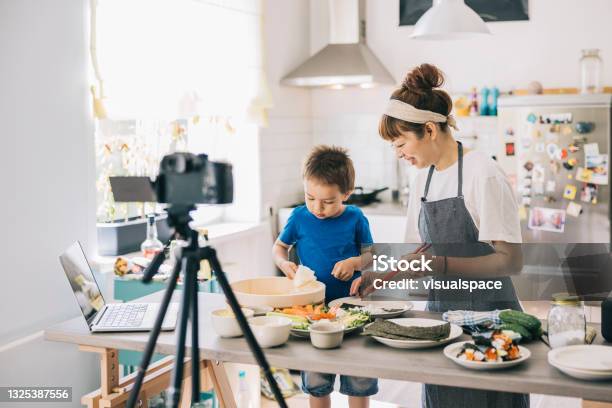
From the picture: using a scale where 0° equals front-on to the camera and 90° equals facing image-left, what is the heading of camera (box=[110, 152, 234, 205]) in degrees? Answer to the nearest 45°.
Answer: approximately 180°

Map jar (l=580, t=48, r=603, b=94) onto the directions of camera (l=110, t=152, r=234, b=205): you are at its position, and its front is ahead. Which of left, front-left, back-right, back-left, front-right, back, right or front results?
front-right

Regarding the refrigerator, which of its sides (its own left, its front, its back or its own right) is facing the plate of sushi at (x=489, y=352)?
front

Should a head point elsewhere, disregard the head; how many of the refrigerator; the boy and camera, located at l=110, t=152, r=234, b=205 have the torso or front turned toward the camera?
2

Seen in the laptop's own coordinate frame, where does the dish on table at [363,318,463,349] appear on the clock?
The dish on table is roughly at 1 o'clock from the laptop.

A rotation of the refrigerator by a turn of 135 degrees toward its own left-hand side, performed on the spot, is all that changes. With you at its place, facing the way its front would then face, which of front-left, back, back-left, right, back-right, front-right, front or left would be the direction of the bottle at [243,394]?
back

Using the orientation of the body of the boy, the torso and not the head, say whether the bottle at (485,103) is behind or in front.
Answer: behind

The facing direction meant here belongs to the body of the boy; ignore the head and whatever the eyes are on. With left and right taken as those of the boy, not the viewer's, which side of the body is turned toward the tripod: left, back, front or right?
front

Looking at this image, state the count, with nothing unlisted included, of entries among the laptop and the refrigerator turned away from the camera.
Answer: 0

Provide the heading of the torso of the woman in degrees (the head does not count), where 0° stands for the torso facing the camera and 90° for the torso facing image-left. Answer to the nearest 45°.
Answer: approximately 45°

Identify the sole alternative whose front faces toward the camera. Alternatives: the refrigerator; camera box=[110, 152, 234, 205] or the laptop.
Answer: the refrigerator

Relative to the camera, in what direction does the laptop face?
facing to the right of the viewer

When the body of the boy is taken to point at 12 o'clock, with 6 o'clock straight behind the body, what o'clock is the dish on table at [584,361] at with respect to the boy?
The dish on table is roughly at 11 o'clock from the boy.

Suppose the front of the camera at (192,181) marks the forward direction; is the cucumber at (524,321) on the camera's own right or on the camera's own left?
on the camera's own right

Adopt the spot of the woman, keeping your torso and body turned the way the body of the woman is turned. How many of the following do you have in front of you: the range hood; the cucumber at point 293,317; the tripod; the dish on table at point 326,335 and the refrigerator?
3

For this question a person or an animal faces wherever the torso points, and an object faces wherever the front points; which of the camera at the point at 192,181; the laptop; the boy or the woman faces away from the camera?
the camera
